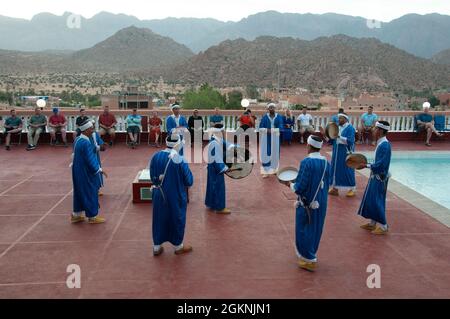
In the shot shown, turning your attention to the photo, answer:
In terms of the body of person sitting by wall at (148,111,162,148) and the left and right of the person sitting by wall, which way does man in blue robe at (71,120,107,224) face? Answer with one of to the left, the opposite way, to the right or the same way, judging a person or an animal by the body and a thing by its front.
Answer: to the left

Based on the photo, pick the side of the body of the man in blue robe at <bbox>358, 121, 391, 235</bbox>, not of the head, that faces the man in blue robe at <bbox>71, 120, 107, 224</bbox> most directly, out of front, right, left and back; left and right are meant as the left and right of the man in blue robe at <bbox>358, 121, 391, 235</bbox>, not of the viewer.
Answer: front

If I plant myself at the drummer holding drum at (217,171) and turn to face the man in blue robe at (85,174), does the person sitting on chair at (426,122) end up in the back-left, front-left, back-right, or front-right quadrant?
back-right

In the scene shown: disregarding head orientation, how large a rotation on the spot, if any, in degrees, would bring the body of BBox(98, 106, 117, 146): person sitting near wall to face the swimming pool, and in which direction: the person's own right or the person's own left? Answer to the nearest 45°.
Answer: approximately 45° to the person's own left

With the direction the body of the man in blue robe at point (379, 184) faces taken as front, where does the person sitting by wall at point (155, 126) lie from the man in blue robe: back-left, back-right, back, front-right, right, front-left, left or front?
front-right

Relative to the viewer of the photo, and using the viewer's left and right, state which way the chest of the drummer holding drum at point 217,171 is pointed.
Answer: facing to the right of the viewer

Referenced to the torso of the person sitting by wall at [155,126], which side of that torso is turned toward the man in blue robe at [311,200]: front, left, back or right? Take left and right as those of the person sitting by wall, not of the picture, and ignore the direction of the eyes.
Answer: front

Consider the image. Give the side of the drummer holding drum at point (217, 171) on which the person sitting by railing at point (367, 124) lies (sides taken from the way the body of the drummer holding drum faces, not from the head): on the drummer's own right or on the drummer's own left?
on the drummer's own left

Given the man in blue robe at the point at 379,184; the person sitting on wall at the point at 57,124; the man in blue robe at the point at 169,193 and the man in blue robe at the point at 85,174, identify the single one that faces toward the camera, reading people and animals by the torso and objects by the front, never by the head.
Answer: the person sitting on wall

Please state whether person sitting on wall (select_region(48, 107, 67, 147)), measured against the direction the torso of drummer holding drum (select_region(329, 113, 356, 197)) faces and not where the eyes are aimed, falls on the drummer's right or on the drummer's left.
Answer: on the drummer's right

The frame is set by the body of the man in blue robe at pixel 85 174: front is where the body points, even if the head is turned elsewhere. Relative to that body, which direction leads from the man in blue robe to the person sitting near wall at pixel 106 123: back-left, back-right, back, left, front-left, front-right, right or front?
left

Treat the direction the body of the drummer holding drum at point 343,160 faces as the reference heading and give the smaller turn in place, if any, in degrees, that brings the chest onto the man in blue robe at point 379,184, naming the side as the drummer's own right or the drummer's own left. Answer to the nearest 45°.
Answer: approximately 45° to the drummer's own left

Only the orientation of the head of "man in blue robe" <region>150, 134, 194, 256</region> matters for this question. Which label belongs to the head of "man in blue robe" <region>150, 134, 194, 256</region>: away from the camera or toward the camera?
away from the camera
